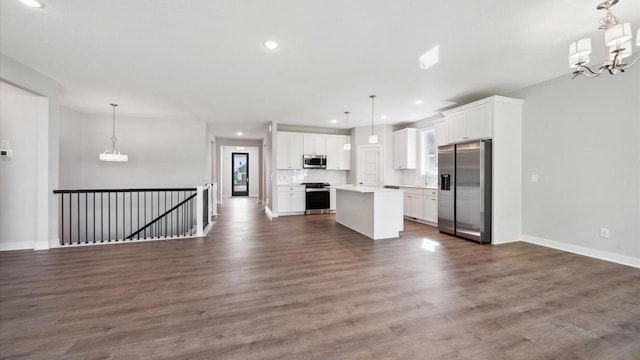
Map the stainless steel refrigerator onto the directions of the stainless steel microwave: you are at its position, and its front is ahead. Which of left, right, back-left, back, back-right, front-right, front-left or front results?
front-left

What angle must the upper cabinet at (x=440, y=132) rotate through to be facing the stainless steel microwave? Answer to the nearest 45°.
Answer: approximately 45° to its right

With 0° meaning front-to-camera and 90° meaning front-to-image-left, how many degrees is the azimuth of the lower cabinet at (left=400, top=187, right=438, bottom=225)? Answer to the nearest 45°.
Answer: approximately 45°

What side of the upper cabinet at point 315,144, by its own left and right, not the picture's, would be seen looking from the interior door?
left

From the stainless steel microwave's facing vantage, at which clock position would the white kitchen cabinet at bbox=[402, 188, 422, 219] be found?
The white kitchen cabinet is roughly at 10 o'clock from the stainless steel microwave.

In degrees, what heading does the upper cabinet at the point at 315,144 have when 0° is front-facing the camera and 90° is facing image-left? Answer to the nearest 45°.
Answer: approximately 0°

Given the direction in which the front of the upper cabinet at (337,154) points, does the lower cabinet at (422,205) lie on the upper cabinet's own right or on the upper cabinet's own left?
on the upper cabinet's own left

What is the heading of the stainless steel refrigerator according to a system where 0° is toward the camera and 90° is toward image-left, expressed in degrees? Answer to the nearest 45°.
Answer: approximately 45°
